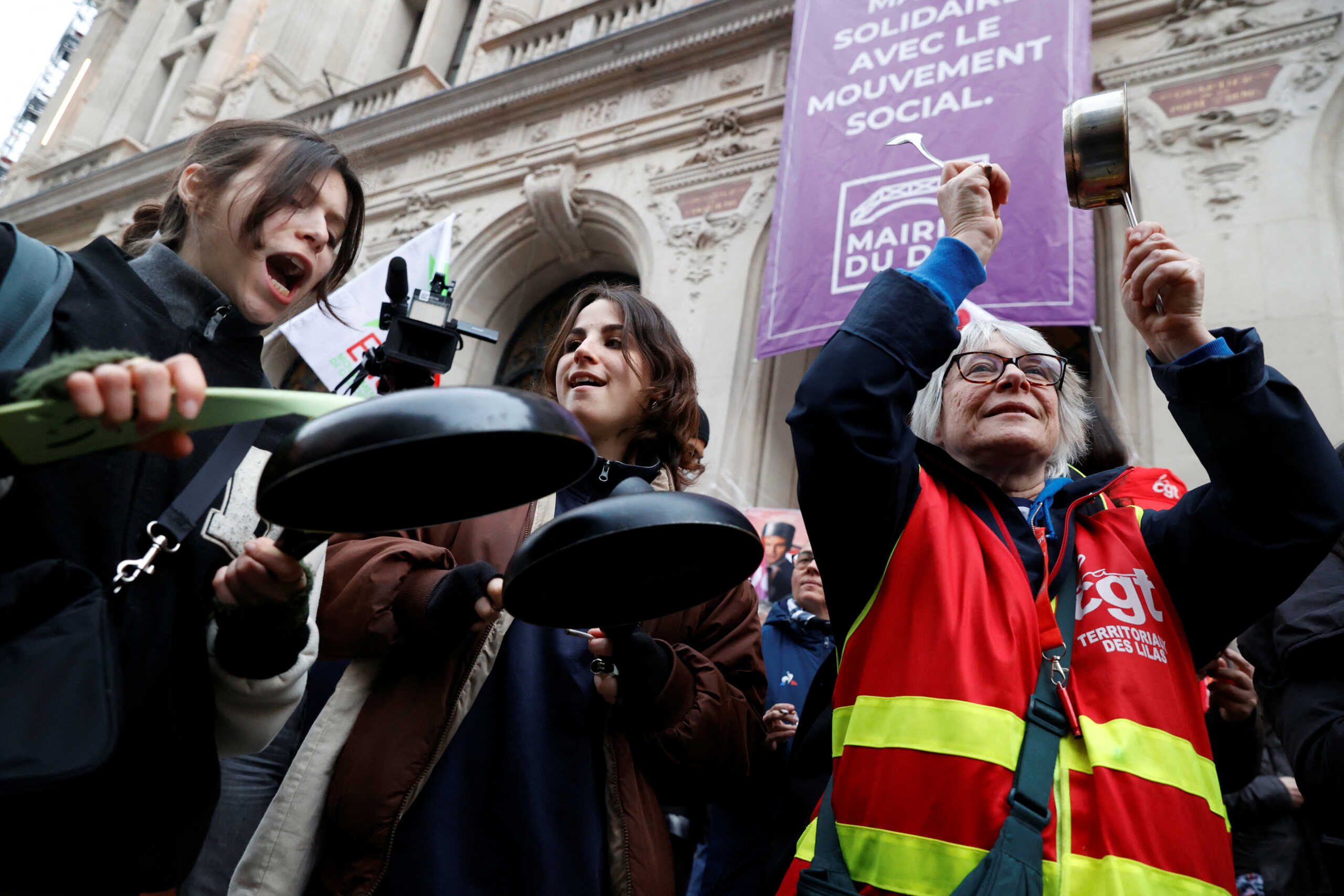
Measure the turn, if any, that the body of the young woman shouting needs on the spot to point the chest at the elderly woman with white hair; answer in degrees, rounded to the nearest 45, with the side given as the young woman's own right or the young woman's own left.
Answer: approximately 45° to the young woman's own left

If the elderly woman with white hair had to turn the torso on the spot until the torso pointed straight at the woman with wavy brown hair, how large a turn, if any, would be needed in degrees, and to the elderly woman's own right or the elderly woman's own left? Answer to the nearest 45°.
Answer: approximately 90° to the elderly woman's own right

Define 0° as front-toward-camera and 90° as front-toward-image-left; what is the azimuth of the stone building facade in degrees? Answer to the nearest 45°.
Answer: approximately 45°

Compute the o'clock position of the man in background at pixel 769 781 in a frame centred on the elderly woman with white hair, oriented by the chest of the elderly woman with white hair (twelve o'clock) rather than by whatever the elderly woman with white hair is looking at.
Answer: The man in background is roughly at 5 o'clock from the elderly woman with white hair.

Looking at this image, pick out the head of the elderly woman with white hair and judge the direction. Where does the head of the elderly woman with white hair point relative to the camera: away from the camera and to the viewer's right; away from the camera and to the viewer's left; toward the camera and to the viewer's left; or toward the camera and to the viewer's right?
toward the camera and to the viewer's right

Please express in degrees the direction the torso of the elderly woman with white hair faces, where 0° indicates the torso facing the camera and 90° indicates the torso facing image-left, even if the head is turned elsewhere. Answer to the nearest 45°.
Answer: approximately 0°

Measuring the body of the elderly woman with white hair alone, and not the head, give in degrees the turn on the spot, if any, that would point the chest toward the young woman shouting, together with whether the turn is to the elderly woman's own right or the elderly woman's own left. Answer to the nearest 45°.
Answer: approximately 45° to the elderly woman's own right

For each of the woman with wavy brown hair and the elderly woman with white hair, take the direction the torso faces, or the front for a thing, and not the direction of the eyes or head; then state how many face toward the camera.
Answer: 2

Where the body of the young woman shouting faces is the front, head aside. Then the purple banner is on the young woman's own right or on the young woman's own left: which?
on the young woman's own left
